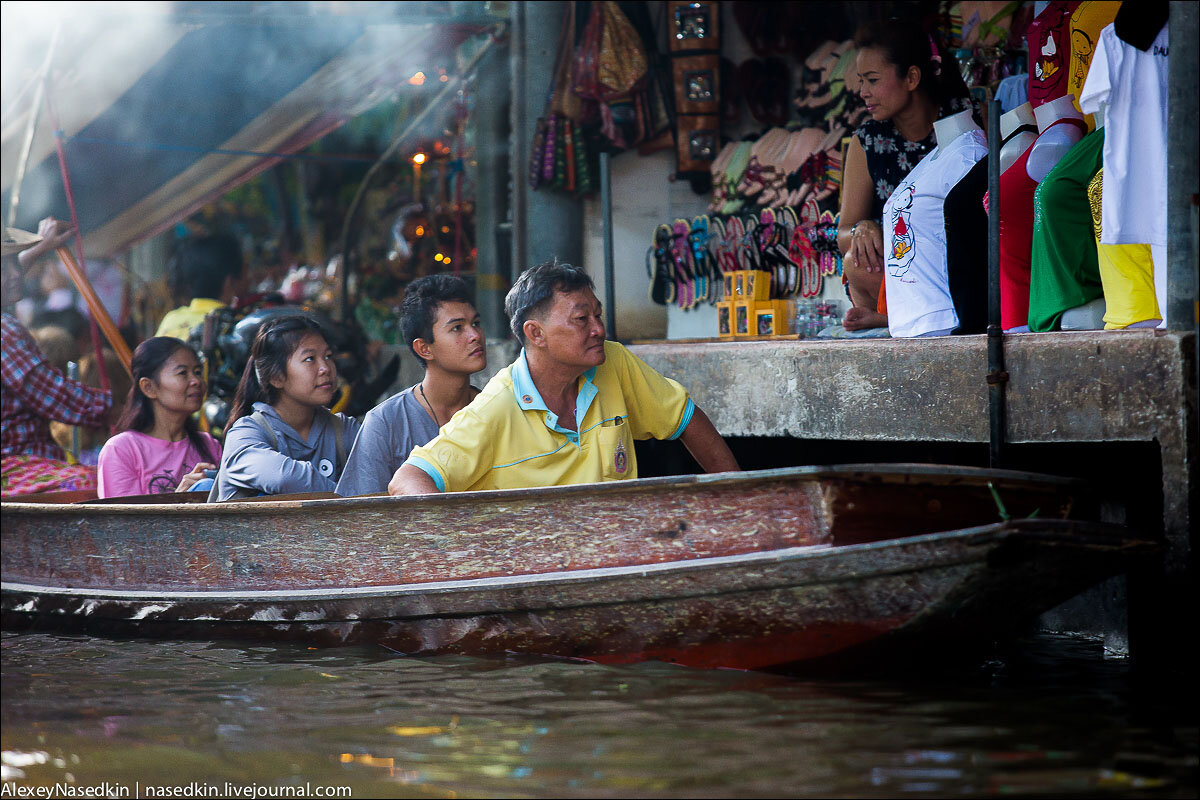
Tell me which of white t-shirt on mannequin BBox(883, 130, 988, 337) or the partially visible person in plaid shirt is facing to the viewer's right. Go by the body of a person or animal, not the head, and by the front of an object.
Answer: the partially visible person in plaid shirt

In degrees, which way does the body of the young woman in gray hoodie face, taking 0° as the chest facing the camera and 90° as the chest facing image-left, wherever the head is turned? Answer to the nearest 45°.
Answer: approximately 315°

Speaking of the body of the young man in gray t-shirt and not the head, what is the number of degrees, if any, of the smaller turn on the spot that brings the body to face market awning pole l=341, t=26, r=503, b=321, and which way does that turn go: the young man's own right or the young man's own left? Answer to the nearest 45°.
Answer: approximately 135° to the young man's own left

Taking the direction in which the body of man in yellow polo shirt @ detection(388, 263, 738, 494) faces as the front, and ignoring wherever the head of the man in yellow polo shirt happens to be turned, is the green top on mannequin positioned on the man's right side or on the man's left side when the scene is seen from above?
on the man's left side

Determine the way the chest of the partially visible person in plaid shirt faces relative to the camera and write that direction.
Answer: to the viewer's right

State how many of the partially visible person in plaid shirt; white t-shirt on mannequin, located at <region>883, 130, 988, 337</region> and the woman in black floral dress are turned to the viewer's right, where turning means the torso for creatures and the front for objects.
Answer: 1

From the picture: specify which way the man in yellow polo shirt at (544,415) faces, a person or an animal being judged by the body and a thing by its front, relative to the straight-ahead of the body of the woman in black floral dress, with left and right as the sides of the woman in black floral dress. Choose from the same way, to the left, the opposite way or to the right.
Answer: to the left

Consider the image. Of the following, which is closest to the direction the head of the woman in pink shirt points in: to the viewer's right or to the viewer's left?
to the viewer's right

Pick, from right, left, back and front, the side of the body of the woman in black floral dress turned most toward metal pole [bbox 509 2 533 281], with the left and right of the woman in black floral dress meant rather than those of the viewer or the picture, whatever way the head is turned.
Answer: right

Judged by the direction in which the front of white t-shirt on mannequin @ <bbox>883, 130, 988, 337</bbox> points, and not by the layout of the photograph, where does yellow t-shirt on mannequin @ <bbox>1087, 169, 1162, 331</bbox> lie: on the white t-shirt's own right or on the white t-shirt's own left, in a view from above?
on the white t-shirt's own left

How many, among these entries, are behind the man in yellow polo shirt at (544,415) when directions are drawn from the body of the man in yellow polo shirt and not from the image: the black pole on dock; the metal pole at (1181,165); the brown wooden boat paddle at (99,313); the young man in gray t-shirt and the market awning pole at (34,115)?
3

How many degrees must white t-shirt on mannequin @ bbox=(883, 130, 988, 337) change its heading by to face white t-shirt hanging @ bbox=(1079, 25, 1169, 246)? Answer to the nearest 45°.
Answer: approximately 90° to its left

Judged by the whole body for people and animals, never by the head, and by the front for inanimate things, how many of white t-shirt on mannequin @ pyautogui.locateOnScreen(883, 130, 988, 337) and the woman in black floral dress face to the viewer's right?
0
